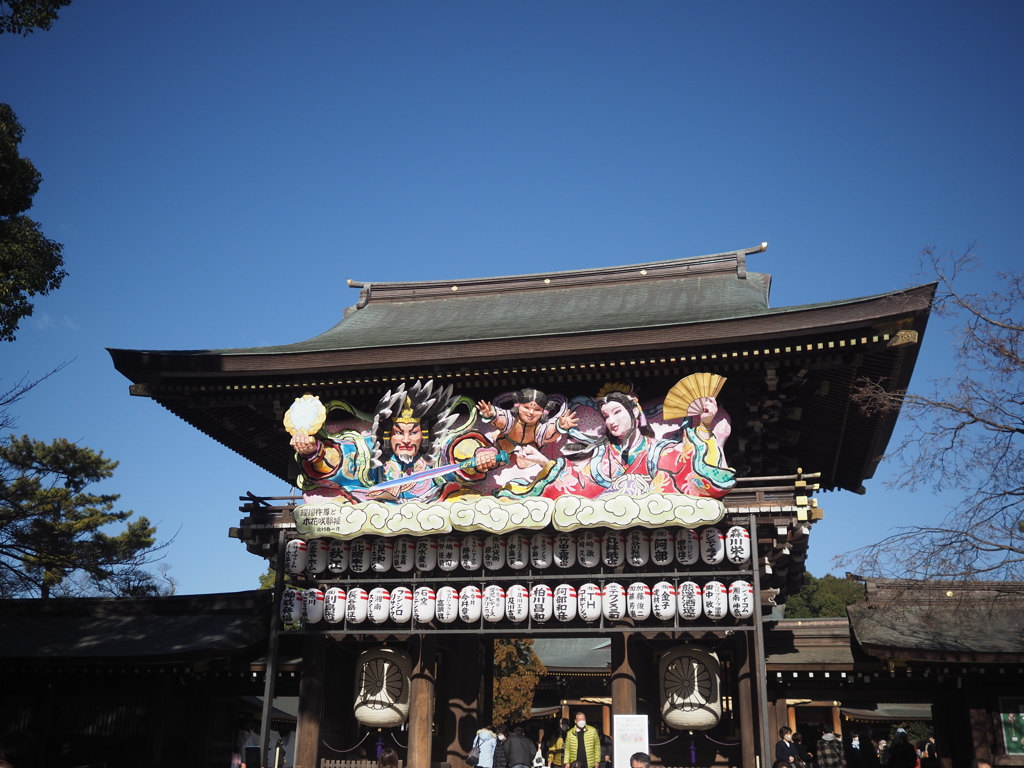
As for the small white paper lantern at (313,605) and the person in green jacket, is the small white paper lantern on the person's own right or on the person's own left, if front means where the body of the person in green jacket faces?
on the person's own right

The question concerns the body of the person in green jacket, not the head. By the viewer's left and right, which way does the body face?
facing the viewer

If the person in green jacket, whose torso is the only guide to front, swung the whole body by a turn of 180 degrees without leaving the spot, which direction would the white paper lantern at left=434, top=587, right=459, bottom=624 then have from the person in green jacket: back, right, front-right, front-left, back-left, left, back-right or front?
left

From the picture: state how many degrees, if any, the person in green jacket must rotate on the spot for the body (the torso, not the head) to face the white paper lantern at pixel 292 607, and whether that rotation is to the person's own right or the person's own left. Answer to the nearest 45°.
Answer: approximately 90° to the person's own right

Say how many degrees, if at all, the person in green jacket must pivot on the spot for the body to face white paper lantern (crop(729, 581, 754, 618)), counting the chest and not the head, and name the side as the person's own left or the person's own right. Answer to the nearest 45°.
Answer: approximately 45° to the person's own left

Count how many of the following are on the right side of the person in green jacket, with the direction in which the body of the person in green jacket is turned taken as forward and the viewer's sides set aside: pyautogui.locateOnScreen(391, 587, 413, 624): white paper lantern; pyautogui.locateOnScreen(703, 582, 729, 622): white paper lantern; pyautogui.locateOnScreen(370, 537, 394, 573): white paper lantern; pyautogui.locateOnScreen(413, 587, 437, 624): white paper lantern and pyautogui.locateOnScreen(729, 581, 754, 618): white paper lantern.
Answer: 3

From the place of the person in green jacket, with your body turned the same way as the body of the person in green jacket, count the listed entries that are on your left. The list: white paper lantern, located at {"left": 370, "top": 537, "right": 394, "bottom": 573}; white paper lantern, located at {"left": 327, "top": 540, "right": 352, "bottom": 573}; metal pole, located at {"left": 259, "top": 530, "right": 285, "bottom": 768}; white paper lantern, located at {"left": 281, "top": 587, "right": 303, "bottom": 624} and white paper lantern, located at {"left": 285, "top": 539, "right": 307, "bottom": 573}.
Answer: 0
